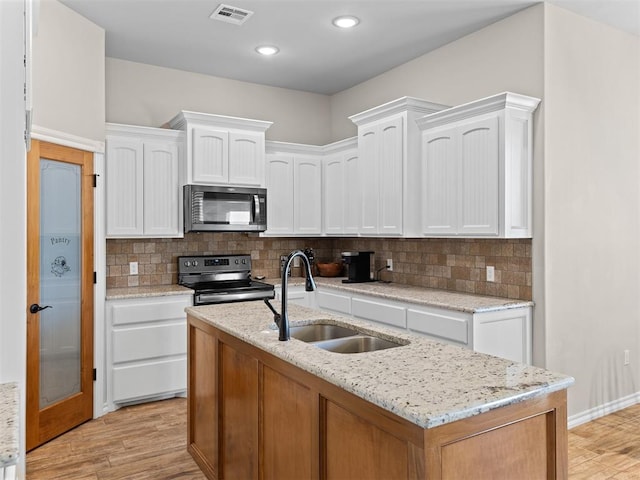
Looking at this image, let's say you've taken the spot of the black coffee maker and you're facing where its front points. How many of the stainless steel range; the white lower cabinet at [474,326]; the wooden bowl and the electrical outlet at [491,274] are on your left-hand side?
2

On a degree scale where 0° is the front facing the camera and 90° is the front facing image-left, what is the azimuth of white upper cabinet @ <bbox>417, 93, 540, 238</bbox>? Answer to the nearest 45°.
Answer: approximately 45°

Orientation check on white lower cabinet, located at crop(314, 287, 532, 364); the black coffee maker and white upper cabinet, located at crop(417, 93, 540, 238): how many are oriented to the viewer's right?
0

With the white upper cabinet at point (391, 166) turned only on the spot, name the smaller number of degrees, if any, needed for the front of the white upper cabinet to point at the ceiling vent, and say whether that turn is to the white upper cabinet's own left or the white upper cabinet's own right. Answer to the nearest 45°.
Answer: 0° — it already faces it

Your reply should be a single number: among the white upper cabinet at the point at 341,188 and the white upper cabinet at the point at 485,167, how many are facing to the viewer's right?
0

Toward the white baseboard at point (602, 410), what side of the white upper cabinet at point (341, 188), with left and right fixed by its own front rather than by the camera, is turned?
left

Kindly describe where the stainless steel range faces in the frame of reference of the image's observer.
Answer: facing the viewer and to the right of the viewer

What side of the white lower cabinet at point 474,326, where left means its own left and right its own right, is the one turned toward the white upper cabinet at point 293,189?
right

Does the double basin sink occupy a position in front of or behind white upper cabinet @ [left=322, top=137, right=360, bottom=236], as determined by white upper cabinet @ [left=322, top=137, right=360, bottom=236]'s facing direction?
in front

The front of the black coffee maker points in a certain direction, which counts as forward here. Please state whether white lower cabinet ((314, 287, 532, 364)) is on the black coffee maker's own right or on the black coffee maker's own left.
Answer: on the black coffee maker's own left

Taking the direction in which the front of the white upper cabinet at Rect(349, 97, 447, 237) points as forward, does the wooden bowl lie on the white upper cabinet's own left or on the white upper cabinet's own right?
on the white upper cabinet's own right

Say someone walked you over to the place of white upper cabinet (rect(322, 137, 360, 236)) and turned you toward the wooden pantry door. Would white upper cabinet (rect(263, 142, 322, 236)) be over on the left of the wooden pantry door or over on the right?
right

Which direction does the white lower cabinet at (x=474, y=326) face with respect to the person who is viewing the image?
facing the viewer and to the left of the viewer

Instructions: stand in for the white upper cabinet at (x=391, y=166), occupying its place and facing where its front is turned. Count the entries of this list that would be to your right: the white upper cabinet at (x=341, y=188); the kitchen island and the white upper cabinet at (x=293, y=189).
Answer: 2
